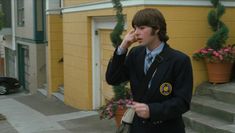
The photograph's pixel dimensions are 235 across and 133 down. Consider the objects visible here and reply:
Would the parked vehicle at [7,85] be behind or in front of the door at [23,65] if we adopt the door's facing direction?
in front

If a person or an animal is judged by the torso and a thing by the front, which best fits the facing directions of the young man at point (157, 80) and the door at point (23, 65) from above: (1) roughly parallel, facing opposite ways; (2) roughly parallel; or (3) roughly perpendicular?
roughly parallel

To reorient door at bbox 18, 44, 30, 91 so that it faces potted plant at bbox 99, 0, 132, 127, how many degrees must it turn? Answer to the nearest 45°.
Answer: approximately 45° to its left

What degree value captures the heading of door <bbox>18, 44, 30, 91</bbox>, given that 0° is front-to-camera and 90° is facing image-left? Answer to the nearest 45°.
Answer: approximately 45°

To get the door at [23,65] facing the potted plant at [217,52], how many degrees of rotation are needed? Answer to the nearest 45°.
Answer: approximately 45° to its left

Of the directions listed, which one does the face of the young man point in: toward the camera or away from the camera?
toward the camera

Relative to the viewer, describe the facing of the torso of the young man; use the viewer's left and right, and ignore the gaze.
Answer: facing the viewer and to the left of the viewer

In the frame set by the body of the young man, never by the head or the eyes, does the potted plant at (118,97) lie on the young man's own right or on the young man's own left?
on the young man's own right

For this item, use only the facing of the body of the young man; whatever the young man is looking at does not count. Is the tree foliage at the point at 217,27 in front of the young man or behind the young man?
behind

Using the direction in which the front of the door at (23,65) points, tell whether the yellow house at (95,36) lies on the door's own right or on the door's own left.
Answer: on the door's own left

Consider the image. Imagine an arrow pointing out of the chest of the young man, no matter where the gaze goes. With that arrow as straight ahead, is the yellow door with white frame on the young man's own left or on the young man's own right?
on the young man's own right

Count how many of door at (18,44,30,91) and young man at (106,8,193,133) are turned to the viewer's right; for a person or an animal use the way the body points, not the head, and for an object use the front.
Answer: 0
